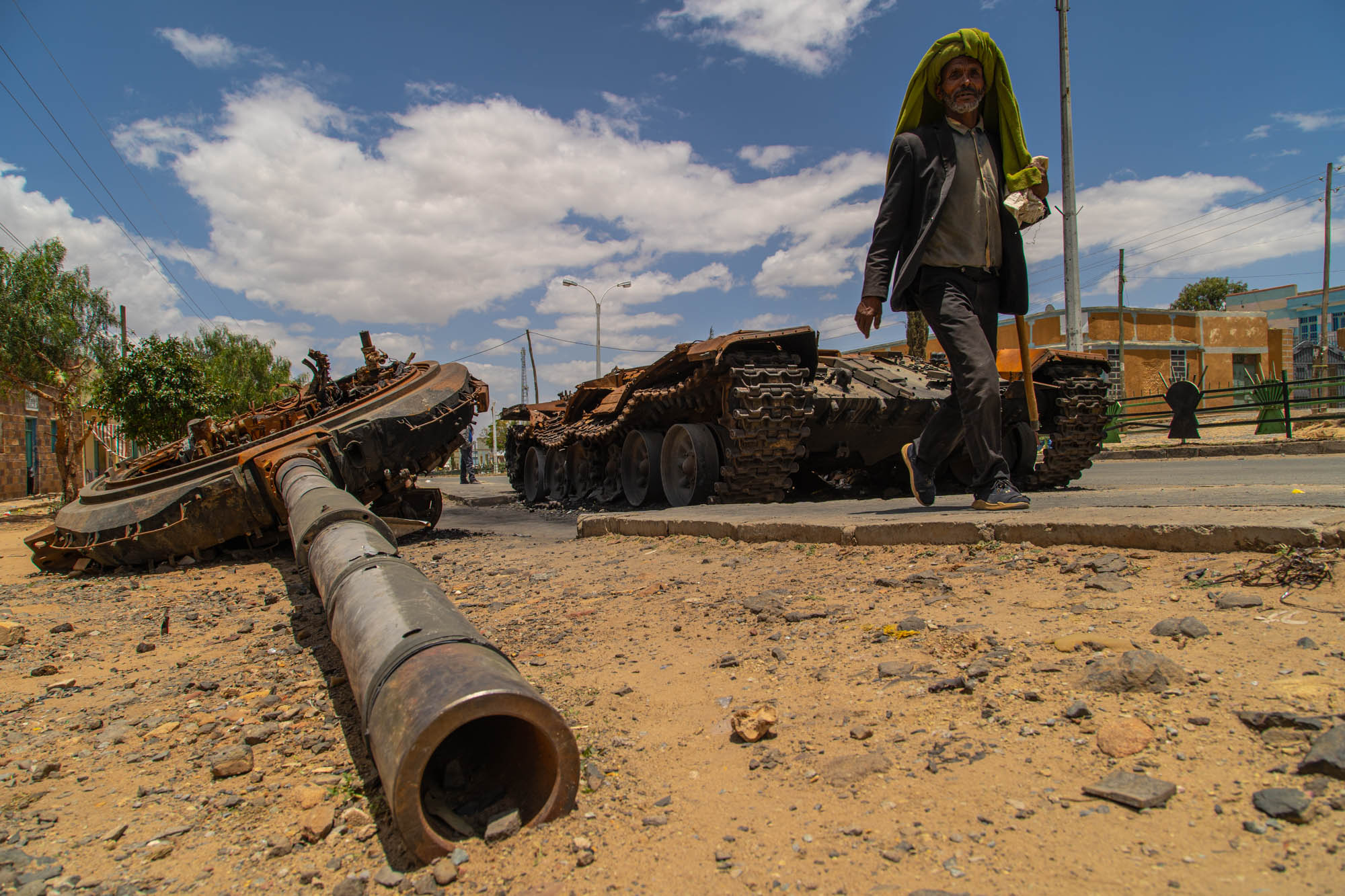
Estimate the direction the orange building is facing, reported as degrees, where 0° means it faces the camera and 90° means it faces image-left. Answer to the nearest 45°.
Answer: approximately 0°

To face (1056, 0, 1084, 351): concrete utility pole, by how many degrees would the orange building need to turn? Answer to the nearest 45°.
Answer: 0° — it already faces it

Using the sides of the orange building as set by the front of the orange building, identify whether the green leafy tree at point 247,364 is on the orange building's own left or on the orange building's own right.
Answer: on the orange building's own right

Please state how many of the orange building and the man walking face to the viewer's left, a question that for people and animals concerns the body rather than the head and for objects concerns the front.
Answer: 0

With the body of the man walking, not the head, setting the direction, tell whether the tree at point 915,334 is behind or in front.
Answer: behind

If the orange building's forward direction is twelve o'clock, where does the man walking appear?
The man walking is roughly at 12 o'clock from the orange building.
